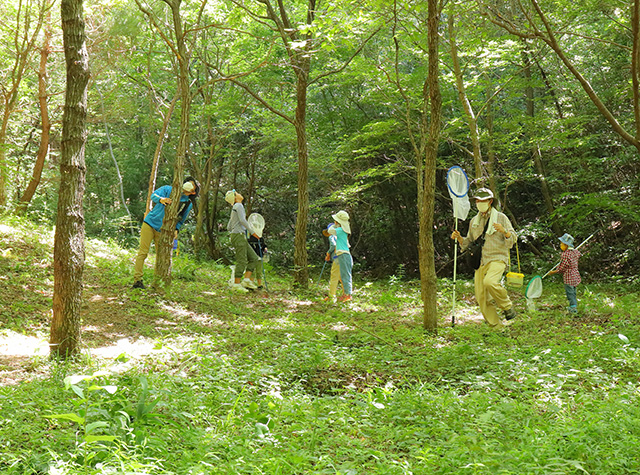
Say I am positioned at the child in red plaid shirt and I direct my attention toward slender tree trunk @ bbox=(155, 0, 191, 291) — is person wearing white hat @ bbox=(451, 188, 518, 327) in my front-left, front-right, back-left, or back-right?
front-left

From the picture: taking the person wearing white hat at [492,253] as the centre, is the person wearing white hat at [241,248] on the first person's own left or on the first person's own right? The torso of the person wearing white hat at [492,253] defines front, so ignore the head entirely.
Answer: on the first person's own right

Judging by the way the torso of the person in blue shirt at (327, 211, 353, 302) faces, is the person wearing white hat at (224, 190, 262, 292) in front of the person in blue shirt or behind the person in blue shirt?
in front

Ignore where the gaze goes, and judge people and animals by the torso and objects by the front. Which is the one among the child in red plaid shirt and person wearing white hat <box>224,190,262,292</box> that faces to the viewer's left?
the child in red plaid shirt

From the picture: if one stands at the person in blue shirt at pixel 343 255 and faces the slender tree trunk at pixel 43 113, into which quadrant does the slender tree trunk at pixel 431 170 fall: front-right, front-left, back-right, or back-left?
back-left

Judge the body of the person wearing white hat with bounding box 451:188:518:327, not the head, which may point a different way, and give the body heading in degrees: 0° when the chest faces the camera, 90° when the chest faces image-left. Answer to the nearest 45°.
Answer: approximately 45°

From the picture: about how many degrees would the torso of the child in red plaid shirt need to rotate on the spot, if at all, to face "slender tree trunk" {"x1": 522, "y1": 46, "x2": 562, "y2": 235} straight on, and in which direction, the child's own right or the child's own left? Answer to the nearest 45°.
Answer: approximately 90° to the child's own right

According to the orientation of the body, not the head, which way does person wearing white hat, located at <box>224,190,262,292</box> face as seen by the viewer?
to the viewer's right

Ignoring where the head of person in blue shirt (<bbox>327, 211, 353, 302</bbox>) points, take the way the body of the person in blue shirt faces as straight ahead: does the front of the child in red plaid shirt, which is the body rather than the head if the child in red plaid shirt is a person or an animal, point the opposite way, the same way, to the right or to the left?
the same way

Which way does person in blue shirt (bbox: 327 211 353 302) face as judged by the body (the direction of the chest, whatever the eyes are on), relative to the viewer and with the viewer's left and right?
facing to the left of the viewer

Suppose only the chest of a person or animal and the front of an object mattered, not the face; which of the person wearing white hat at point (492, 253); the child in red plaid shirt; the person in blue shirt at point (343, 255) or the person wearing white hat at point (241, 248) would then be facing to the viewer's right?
the person wearing white hat at point (241, 248)

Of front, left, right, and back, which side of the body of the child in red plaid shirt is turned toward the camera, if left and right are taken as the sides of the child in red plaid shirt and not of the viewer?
left

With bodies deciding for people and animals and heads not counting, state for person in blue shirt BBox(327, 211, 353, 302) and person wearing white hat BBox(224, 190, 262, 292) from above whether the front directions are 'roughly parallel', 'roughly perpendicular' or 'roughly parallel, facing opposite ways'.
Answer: roughly parallel, facing opposite ways

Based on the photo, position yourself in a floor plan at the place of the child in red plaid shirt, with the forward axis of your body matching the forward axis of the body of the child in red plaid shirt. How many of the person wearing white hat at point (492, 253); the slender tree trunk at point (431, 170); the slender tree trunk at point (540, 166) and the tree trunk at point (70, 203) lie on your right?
1
